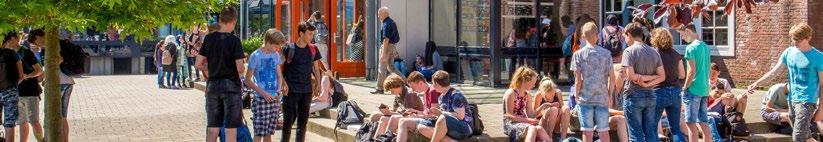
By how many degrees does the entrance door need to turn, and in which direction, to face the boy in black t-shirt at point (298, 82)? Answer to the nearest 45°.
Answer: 0° — it already faces them

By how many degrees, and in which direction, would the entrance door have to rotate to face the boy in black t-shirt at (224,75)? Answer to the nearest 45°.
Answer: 0° — it already faces them

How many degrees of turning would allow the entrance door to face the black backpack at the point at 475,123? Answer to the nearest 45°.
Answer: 0° — it already faces it

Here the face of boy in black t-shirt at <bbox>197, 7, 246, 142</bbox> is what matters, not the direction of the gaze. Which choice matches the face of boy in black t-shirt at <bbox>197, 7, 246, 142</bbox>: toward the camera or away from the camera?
away from the camera

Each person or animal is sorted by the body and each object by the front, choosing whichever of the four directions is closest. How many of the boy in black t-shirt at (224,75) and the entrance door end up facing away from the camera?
1

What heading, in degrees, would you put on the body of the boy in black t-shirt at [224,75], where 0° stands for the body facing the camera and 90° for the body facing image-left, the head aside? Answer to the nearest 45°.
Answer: approximately 180°

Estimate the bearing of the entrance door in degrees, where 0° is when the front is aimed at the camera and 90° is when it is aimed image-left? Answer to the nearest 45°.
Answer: approximately 0°

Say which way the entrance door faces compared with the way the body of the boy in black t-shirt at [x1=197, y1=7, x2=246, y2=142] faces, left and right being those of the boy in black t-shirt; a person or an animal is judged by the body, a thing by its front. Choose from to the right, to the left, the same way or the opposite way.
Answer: the opposite way
